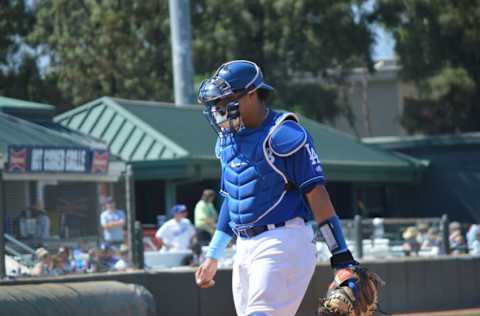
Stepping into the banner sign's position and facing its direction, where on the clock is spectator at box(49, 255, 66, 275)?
The spectator is roughly at 12 o'clock from the banner sign.

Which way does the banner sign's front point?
toward the camera

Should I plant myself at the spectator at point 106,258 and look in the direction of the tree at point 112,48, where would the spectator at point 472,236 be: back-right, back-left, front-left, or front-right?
front-right

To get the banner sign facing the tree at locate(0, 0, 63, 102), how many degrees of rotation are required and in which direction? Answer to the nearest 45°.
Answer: approximately 180°

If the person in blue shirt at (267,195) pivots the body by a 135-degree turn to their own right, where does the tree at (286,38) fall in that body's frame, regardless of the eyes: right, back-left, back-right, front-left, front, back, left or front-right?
front

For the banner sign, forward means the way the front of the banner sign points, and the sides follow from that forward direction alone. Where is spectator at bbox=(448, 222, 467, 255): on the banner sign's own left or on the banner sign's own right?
on the banner sign's own left

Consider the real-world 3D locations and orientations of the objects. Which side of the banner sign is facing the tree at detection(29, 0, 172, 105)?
back

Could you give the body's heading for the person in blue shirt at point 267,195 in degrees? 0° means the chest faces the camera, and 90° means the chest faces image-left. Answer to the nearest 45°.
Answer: approximately 45°

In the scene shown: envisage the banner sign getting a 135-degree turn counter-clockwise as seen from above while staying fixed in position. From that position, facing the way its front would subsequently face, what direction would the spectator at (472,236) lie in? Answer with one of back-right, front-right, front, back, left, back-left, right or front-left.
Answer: front-right

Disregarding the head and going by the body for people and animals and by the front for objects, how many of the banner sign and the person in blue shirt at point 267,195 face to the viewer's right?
0

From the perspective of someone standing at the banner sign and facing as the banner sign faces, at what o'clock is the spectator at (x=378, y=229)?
The spectator is roughly at 9 o'clock from the banner sign.

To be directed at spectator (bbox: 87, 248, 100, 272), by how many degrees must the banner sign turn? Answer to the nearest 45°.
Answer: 0° — it already faces them
